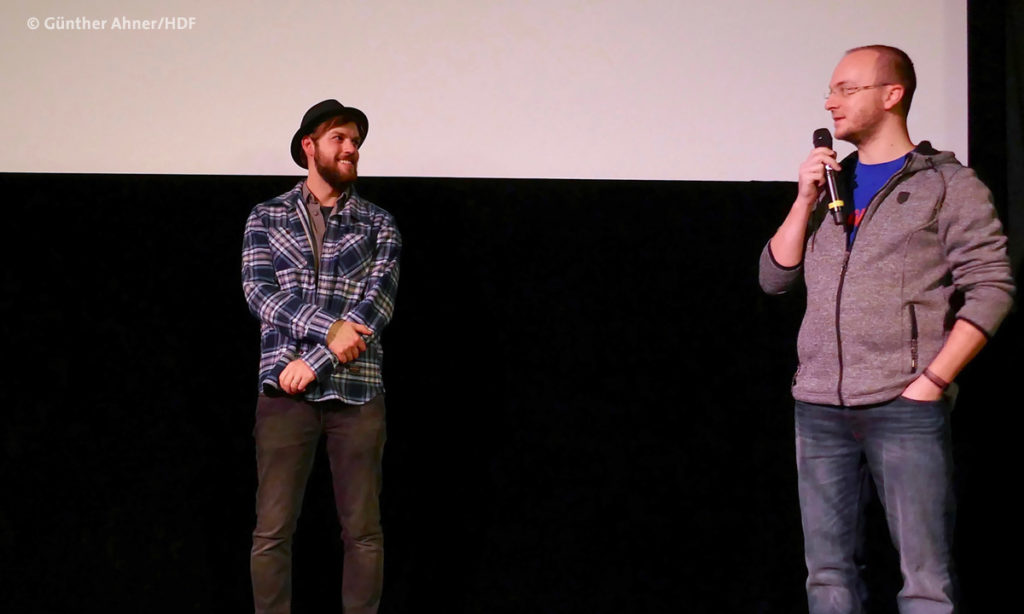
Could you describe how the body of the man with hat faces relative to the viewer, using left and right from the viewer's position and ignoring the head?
facing the viewer

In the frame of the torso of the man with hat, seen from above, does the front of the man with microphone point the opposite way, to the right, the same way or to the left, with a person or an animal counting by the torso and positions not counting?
to the right

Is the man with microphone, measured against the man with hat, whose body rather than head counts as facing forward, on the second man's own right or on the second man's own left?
on the second man's own left

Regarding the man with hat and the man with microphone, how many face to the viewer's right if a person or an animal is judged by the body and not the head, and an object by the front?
0

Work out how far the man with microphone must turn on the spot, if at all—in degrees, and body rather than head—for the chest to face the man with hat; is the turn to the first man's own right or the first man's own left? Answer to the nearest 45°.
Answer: approximately 45° to the first man's own right

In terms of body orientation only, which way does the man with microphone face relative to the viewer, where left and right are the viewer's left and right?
facing the viewer and to the left of the viewer

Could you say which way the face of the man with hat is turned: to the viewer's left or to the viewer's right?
to the viewer's right
